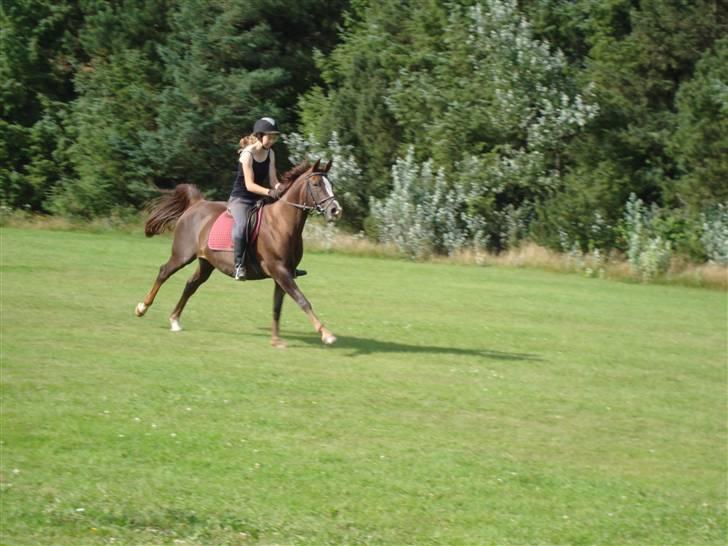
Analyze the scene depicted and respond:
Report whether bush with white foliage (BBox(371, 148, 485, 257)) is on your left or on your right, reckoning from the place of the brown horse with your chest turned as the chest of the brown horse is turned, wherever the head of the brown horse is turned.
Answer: on your left

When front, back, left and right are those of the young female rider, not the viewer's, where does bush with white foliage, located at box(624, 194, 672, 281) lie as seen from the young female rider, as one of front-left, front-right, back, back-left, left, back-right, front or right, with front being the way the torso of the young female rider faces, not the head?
left

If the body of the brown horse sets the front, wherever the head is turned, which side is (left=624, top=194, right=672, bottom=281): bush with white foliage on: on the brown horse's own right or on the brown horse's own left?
on the brown horse's own left

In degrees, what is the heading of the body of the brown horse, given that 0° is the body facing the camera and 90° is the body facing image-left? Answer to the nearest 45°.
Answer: approximately 315°

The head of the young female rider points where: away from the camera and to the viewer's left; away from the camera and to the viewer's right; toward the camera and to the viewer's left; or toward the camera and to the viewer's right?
toward the camera and to the viewer's right

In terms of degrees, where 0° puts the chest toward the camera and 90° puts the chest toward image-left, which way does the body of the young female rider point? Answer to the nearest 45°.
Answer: approximately 315°
